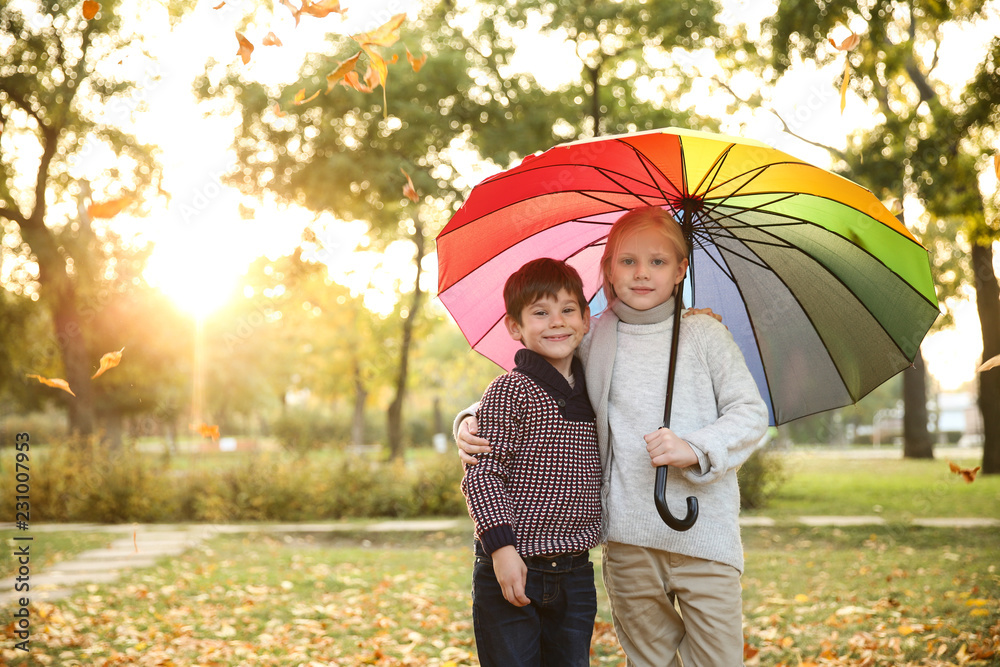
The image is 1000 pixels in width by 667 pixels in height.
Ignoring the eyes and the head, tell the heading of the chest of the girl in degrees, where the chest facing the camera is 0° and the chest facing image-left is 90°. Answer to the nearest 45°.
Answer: approximately 0°

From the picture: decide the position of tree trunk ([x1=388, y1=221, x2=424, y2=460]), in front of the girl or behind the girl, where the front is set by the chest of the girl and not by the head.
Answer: behind

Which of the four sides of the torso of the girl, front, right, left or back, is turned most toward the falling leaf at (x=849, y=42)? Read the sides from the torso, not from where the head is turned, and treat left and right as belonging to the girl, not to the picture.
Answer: back

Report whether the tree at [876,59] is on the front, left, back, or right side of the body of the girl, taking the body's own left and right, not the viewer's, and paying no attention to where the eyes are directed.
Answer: back

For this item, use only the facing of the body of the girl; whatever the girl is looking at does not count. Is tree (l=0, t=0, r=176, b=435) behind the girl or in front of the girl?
behind
